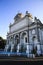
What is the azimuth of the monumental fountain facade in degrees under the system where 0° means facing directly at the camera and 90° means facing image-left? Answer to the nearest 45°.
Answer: approximately 45°
